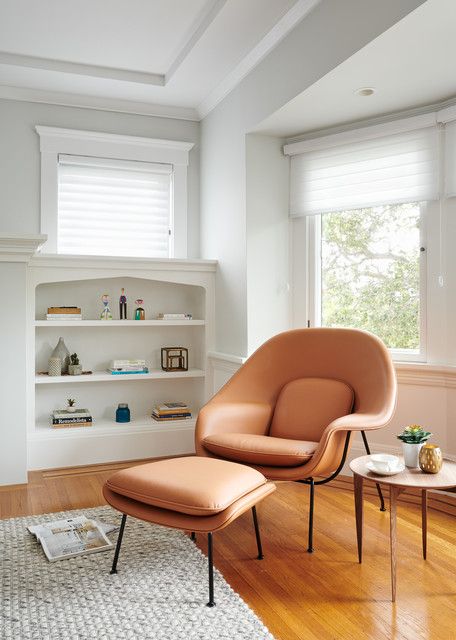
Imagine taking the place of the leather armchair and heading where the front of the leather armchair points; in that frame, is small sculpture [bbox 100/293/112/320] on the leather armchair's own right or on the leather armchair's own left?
on the leather armchair's own right

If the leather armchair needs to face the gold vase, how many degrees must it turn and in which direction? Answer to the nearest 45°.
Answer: approximately 90° to its left

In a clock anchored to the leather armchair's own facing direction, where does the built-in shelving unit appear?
The built-in shelving unit is roughly at 3 o'clock from the leather armchair.

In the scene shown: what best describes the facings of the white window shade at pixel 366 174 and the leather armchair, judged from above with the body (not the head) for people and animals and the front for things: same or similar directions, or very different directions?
same or similar directions

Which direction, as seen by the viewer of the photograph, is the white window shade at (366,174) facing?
facing the viewer and to the left of the viewer

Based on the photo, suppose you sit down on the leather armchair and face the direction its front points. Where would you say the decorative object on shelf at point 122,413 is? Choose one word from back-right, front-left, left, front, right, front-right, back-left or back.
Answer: right

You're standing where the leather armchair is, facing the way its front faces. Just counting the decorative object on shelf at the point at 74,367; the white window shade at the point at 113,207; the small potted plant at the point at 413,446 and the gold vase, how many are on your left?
2

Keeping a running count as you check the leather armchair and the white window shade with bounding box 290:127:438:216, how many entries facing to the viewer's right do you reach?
0

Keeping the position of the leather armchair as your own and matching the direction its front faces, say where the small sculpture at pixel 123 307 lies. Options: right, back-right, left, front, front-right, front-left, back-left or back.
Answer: right

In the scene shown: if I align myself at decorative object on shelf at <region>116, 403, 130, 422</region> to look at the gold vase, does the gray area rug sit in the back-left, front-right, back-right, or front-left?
front-right

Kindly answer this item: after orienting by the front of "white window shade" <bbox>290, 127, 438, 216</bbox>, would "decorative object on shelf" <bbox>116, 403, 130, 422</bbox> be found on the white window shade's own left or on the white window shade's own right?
on the white window shade's own right

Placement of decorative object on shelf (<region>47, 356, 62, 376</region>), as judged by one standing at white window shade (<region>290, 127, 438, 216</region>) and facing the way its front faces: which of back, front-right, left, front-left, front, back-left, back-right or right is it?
front-right
